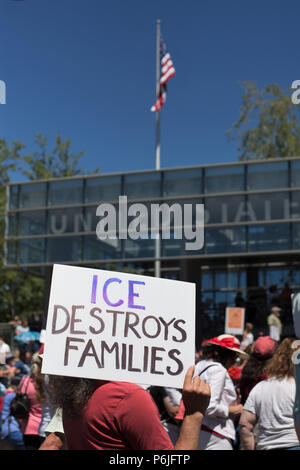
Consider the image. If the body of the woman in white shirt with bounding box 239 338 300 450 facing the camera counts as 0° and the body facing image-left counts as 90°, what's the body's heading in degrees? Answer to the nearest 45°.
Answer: approximately 180°

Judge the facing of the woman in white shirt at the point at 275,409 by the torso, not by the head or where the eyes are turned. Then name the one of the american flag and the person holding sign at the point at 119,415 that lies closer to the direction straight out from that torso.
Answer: the american flag

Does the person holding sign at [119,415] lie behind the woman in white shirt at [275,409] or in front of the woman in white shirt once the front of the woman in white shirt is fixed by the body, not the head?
behind

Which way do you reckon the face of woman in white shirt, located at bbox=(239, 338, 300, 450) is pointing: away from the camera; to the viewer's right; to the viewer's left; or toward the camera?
away from the camera

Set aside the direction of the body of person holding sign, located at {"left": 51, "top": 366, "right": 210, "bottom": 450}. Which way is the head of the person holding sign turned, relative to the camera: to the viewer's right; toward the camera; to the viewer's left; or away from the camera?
away from the camera
